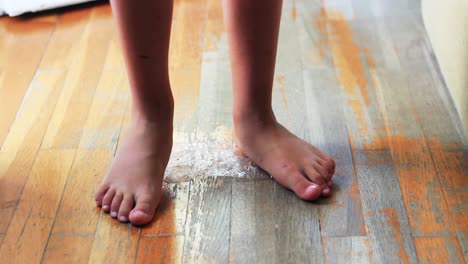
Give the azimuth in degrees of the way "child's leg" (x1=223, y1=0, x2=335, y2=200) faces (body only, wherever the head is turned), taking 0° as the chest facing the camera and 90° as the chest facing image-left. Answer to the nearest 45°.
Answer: approximately 315°
